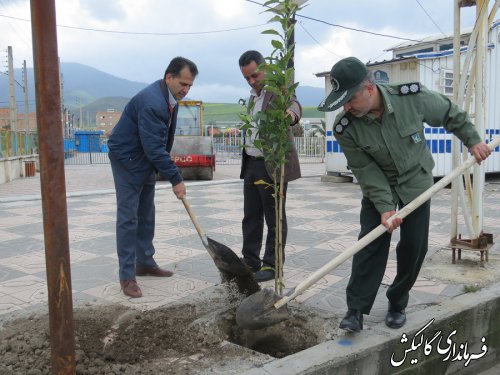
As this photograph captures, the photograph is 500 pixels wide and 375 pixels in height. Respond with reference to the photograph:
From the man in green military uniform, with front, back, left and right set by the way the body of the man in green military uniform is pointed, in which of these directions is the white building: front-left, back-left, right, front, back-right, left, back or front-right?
back-right

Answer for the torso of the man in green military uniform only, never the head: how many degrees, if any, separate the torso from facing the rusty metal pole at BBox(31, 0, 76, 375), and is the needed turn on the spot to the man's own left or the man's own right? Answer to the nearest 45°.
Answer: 0° — they already face it

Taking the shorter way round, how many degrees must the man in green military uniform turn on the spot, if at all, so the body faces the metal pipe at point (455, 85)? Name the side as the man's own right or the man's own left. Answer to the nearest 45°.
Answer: approximately 135° to the man's own right

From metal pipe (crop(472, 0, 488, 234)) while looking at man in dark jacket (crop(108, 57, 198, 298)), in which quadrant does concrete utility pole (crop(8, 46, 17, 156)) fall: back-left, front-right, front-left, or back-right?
front-right

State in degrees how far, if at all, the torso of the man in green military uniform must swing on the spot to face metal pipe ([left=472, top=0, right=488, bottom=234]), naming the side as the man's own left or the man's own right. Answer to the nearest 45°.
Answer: approximately 135° to the man's own right

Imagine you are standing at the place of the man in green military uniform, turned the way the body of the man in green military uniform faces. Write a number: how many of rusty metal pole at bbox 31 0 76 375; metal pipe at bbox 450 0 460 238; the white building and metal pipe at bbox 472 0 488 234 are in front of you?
1

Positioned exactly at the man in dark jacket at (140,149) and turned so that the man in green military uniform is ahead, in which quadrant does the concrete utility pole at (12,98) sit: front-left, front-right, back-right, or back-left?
back-left

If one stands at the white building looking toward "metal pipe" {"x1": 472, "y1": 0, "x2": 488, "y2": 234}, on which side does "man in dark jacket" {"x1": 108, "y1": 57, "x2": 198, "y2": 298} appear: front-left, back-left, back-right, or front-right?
front-right

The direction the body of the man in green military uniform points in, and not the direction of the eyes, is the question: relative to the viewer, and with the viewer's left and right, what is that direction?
facing the viewer and to the left of the viewer

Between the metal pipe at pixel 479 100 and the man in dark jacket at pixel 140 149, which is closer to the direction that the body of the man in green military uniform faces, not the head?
the man in dark jacket

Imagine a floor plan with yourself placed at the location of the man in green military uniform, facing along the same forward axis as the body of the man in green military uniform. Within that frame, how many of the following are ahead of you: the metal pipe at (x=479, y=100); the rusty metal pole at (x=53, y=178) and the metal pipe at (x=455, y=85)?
1

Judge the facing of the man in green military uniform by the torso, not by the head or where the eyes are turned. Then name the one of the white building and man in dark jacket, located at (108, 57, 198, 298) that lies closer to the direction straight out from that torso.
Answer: the man in dark jacket

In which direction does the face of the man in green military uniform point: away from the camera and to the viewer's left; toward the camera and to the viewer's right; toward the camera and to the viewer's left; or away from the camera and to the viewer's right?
toward the camera and to the viewer's left

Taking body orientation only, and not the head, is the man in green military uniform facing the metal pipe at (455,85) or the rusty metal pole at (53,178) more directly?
the rusty metal pole

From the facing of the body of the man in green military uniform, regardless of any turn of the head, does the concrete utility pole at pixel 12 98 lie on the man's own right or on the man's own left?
on the man's own right

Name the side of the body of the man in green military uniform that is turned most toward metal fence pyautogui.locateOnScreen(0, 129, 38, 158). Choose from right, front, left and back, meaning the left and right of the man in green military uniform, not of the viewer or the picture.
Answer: right
